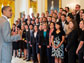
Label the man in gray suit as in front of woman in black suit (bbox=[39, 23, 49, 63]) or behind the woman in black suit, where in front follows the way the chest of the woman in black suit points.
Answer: in front

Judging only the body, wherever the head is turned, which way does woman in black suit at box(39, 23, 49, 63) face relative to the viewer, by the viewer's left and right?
facing the viewer

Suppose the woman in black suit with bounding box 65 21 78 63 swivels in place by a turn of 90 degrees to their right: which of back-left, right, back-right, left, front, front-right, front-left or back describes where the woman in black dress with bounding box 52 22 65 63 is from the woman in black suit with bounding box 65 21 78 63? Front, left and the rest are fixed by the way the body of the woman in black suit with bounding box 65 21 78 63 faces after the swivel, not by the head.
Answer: front-left

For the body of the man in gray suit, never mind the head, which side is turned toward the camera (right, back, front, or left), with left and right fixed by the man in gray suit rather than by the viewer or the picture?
right

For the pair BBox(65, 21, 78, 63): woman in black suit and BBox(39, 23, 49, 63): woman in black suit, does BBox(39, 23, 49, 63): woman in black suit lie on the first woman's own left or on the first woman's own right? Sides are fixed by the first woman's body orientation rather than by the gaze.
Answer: on the first woman's own right

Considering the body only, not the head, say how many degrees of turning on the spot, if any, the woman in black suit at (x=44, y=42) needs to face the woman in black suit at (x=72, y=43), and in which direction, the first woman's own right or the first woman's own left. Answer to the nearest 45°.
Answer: approximately 45° to the first woman's own left

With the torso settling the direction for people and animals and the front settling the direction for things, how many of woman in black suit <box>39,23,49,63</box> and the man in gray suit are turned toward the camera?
1
